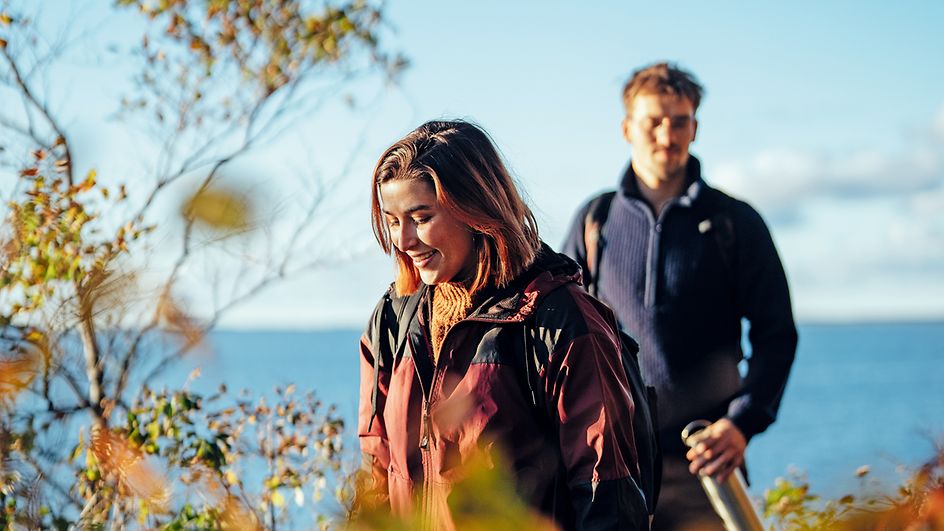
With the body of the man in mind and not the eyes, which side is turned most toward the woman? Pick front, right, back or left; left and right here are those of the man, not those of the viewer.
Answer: front

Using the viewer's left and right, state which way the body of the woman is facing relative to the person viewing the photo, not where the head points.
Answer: facing the viewer and to the left of the viewer

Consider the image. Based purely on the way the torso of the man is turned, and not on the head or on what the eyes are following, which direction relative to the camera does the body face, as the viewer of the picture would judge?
toward the camera

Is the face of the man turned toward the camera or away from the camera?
toward the camera

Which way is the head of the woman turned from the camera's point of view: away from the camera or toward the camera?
toward the camera

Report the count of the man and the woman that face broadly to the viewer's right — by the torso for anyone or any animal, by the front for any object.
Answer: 0

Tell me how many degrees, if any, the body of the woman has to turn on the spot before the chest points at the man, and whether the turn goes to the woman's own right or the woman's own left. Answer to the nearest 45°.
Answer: approximately 180°
